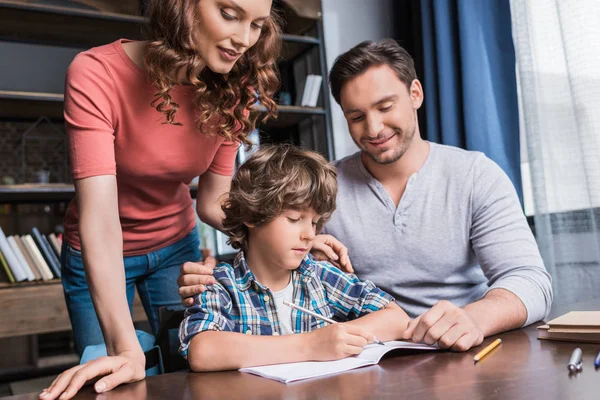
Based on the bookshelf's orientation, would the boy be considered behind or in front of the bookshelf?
in front

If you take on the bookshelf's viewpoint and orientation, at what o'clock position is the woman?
The woman is roughly at 1 o'clock from the bookshelf.

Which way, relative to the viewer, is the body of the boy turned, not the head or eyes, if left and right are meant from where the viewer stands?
facing the viewer and to the right of the viewer

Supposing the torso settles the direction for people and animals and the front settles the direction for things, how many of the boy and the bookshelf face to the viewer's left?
0

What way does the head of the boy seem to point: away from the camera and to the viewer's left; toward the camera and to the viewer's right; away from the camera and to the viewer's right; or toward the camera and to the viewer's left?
toward the camera and to the viewer's right

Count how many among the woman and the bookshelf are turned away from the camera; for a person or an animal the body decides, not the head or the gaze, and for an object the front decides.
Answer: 0

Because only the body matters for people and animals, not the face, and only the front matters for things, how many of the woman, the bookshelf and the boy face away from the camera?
0

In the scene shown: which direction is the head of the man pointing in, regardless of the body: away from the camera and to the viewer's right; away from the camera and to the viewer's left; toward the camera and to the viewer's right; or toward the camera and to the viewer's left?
toward the camera and to the viewer's left

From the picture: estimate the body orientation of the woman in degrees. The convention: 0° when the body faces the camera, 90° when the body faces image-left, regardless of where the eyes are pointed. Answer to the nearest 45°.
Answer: approximately 315°

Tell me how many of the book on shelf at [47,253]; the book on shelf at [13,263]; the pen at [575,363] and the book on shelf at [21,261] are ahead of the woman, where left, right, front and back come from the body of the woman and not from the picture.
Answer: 1

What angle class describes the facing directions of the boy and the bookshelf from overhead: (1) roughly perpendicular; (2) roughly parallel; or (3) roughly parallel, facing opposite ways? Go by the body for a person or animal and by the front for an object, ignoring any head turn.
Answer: roughly parallel

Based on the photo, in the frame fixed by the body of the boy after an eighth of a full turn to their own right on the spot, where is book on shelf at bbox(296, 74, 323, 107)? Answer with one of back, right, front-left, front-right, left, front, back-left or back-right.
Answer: back

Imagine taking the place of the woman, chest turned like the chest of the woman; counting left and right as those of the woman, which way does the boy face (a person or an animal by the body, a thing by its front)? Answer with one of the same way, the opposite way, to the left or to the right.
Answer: the same way

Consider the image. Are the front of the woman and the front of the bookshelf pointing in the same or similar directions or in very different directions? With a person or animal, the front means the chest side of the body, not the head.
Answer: same or similar directions

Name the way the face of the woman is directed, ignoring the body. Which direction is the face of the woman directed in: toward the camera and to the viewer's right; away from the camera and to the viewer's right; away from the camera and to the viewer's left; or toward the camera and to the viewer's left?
toward the camera and to the viewer's right

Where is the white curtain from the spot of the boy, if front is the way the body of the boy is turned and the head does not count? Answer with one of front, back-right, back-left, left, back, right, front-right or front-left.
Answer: left

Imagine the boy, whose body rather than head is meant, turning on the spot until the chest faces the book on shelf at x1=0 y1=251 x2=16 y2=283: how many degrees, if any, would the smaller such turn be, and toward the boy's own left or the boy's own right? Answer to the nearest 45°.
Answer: approximately 180°
